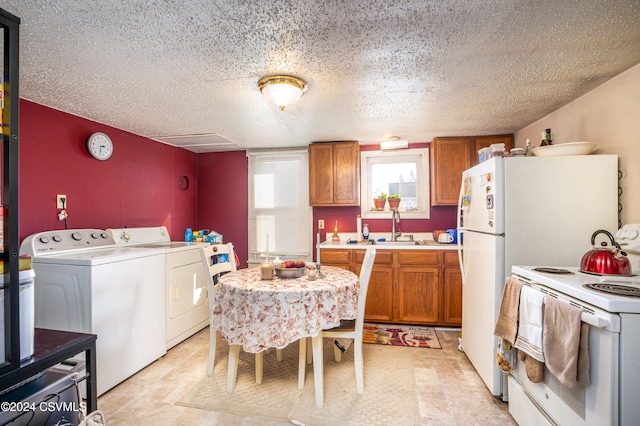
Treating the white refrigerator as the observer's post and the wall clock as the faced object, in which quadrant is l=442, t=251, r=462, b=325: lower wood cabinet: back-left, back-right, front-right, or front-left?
front-right

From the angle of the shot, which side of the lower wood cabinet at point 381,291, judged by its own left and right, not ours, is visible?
front

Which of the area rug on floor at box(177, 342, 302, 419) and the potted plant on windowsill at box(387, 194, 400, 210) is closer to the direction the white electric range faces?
the area rug on floor

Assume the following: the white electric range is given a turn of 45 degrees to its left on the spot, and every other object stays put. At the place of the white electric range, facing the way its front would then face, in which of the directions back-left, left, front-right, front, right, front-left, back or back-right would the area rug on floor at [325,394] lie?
right

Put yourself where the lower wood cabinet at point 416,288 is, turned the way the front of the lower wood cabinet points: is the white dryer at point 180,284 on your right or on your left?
on your right

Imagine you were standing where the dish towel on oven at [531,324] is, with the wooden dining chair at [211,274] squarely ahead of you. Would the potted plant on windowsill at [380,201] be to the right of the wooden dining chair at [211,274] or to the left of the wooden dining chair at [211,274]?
right

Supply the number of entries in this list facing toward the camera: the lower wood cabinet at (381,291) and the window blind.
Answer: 2

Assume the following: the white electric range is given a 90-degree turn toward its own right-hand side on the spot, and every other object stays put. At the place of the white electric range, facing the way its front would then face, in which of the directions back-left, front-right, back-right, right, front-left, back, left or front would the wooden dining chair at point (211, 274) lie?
front-left

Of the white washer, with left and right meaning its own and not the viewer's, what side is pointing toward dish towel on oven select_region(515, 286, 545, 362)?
front

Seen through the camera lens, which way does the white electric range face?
facing the viewer and to the left of the viewer

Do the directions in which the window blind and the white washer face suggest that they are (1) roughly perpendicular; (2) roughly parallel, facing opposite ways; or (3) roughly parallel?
roughly perpendicular

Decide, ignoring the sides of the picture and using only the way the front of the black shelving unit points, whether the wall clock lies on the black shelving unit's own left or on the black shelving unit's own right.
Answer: on the black shelving unit's own left

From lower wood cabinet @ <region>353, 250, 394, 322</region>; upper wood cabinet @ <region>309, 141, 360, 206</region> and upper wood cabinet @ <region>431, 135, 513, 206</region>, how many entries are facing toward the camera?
3

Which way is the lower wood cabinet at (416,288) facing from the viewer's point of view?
toward the camera

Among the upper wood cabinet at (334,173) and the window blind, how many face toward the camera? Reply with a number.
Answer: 2

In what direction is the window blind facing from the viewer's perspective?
toward the camera

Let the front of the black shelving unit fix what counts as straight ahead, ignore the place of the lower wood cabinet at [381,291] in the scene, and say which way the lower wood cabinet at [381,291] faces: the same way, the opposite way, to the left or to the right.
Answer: to the right
